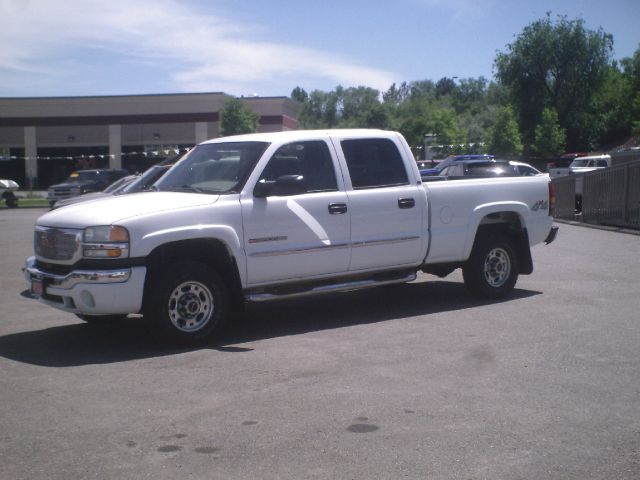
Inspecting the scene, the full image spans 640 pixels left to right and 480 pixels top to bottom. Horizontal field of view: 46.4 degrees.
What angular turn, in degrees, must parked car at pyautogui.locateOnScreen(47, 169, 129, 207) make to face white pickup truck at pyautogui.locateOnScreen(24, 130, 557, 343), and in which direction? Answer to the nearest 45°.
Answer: approximately 45° to its left

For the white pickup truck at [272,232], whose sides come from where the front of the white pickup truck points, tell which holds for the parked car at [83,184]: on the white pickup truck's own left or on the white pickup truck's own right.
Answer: on the white pickup truck's own right

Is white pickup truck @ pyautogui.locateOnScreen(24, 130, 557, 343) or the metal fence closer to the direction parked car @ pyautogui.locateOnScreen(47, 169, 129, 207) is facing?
the white pickup truck

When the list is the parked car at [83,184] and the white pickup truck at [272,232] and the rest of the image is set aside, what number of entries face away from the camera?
0

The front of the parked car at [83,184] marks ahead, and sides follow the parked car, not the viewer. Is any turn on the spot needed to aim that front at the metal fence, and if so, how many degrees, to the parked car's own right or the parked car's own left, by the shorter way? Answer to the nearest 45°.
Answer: approximately 90° to the parked car's own left

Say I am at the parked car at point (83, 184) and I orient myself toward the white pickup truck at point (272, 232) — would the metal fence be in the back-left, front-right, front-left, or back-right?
front-left

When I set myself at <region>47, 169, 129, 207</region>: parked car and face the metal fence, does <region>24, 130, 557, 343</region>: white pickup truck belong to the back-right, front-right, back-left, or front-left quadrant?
front-right

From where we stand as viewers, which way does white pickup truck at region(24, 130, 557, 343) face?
facing the viewer and to the left of the viewer

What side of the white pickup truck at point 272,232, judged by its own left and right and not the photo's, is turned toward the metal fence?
back
